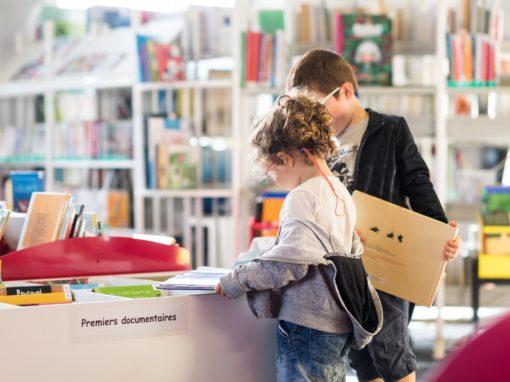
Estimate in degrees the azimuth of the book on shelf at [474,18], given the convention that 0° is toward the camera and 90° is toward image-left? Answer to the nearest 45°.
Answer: approximately 0°

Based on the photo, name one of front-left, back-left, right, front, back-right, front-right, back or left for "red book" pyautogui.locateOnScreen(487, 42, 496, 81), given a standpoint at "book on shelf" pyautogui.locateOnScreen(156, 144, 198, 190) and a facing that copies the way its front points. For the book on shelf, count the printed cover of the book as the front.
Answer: left

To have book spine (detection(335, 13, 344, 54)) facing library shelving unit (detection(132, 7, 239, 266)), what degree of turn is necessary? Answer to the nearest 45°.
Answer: approximately 90° to its right

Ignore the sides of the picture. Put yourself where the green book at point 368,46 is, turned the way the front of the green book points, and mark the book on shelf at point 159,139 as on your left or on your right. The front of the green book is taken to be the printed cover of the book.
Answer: on your right

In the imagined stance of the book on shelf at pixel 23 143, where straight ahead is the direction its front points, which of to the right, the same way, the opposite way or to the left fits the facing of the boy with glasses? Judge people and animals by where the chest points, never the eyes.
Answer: to the right
